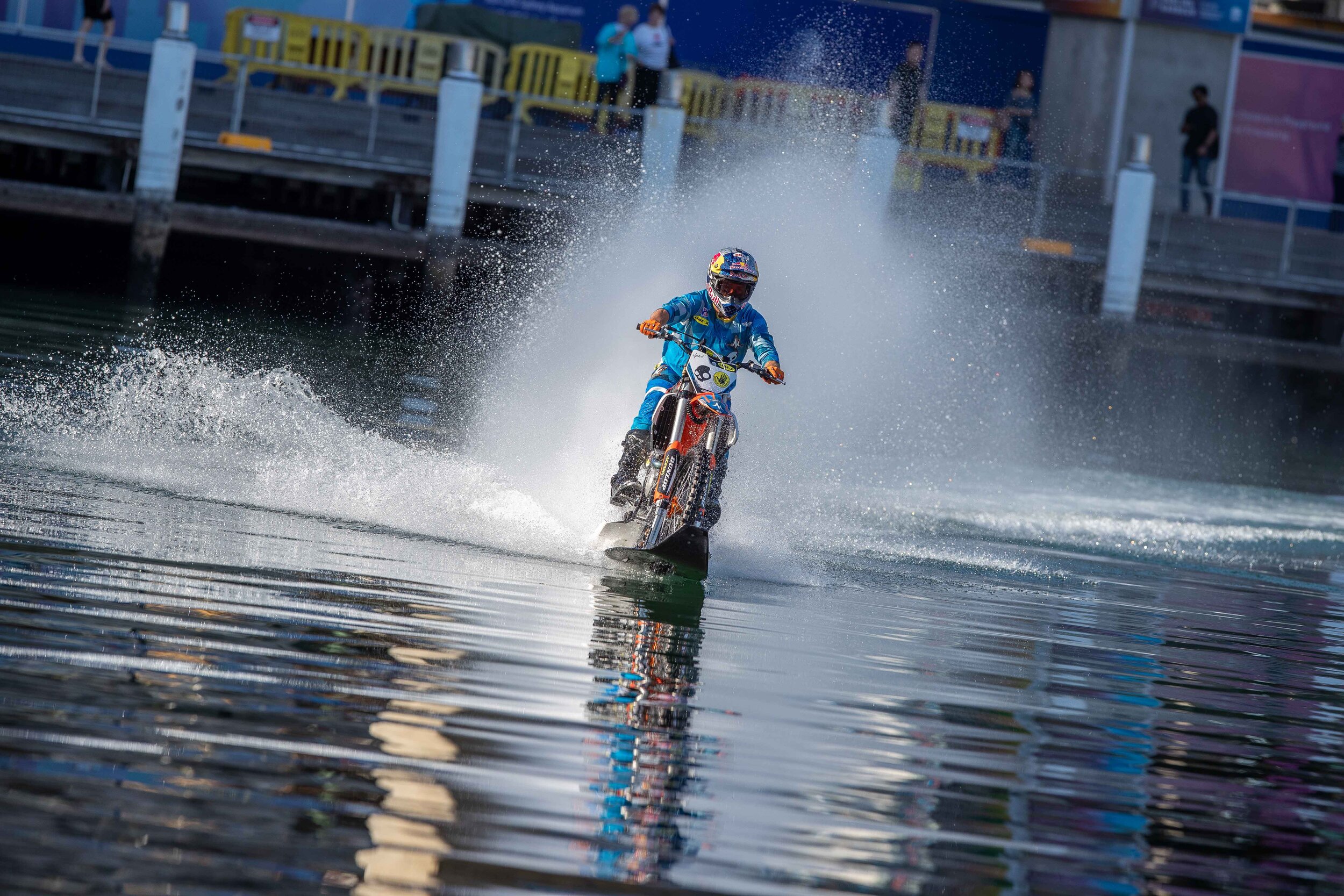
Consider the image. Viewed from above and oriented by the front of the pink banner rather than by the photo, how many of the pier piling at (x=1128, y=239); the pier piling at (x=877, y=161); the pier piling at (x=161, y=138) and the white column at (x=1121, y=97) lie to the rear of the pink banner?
0

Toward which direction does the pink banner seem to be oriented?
toward the camera

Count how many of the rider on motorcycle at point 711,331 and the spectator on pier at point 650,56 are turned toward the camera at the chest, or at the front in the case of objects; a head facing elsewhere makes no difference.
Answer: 2

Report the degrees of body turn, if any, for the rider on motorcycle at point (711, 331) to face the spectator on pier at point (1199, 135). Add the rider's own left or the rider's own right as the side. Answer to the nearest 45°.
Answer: approximately 135° to the rider's own left

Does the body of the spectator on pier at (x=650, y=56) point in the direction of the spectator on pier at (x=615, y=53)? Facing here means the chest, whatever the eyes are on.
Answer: no

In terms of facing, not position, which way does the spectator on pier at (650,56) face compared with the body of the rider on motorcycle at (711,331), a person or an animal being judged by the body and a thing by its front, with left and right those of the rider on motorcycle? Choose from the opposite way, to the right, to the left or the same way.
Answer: the same way

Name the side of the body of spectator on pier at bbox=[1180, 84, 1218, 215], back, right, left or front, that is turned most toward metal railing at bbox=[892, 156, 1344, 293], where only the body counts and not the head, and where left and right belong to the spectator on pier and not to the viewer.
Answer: front

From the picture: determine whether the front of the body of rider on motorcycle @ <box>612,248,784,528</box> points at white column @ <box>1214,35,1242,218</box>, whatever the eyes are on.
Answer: no

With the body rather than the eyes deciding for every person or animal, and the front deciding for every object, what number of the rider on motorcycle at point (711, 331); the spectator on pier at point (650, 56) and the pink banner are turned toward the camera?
3

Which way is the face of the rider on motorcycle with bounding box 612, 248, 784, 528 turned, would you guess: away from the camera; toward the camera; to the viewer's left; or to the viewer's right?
toward the camera

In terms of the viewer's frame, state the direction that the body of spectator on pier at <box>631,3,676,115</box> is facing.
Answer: toward the camera

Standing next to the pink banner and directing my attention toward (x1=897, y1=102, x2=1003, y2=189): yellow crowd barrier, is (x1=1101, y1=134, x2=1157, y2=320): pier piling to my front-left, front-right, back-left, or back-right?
front-left

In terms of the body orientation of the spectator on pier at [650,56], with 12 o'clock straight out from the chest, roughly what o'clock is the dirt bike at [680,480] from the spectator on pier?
The dirt bike is roughly at 12 o'clock from the spectator on pier.

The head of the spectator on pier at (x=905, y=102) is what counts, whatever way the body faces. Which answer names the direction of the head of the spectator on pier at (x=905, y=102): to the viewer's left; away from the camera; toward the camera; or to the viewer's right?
toward the camera

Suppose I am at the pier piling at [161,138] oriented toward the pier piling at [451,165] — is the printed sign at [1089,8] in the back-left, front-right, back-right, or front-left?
front-left

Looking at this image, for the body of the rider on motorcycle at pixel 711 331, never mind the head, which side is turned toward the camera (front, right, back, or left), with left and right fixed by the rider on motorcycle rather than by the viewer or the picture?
front
